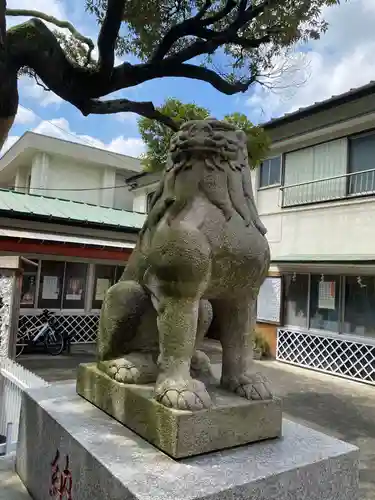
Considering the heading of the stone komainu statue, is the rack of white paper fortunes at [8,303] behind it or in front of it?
behind

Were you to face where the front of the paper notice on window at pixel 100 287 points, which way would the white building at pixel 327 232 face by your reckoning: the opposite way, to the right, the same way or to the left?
to the right

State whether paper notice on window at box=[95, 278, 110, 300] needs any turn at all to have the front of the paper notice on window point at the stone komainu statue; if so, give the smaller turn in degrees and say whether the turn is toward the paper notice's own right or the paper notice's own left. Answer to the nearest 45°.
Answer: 0° — it already faces it

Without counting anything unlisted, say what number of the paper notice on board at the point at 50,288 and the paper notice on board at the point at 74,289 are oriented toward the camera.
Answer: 2

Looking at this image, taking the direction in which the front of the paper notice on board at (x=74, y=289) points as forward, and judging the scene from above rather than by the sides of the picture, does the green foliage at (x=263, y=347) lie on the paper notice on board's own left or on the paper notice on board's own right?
on the paper notice on board's own left

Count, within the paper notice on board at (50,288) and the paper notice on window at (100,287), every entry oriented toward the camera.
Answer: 2

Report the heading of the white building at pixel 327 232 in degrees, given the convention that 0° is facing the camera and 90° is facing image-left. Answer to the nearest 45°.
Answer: approximately 45°

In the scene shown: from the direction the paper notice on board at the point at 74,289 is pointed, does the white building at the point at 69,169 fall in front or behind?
behind
